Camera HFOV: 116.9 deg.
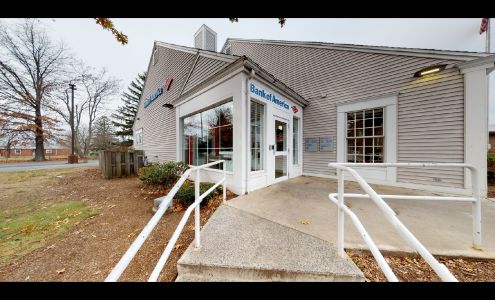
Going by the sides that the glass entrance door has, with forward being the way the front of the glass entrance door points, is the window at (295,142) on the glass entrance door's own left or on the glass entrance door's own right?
on the glass entrance door's own left

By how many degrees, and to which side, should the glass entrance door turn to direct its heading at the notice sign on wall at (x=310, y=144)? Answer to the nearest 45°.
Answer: approximately 90° to its left

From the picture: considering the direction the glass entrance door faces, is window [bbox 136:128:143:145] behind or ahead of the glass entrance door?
behind

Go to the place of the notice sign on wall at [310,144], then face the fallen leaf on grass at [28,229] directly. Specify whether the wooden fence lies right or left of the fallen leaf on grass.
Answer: right

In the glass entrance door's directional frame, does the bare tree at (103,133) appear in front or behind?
behind

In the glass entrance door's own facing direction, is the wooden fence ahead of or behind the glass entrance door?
behind

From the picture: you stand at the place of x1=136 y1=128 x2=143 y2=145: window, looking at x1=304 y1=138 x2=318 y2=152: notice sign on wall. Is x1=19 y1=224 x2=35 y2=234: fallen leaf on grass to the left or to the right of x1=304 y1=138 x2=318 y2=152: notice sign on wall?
right

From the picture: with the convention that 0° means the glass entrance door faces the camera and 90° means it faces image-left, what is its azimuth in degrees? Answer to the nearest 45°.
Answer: approximately 315°

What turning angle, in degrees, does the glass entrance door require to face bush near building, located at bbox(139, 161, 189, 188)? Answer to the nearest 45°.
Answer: approximately 135° to its right
